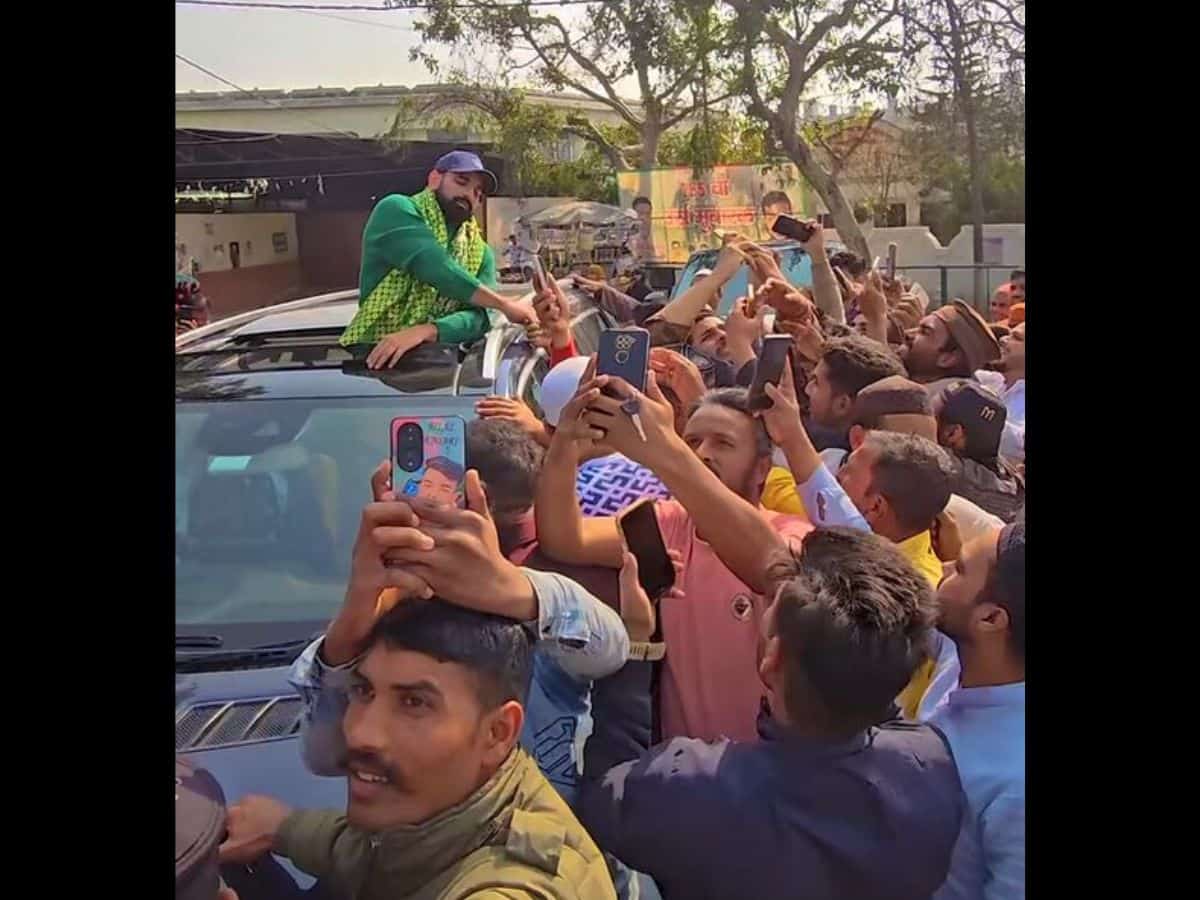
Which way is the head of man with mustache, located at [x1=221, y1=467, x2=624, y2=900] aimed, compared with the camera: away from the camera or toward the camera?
toward the camera

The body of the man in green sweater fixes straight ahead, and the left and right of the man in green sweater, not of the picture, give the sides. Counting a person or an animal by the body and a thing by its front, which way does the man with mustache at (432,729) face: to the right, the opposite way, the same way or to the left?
to the right

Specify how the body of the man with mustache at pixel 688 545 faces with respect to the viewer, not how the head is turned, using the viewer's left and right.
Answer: facing the viewer and to the left of the viewer

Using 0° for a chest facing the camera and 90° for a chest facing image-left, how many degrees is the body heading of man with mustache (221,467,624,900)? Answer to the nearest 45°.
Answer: approximately 45°

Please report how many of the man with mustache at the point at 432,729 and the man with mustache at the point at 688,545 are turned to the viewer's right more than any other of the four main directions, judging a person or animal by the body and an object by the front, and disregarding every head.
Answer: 0

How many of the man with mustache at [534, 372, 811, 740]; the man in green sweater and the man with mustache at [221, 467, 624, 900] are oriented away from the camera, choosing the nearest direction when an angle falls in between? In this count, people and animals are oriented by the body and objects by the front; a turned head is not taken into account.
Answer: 0

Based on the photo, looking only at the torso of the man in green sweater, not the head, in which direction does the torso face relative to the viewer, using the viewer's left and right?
facing the viewer and to the right of the viewer
